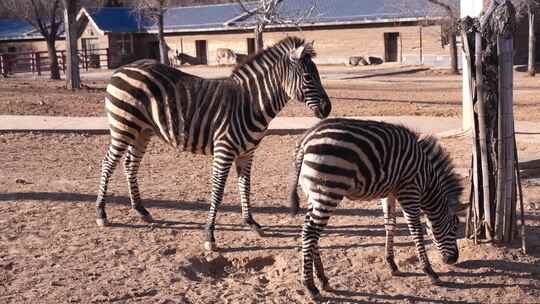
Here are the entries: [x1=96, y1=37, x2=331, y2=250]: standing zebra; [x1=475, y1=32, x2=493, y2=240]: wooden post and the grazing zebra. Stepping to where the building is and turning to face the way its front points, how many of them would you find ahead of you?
3

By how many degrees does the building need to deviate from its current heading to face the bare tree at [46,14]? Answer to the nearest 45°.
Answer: approximately 45° to its right

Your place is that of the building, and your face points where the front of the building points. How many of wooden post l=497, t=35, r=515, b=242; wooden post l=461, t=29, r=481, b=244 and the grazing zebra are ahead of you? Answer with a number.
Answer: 3

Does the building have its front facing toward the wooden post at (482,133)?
yes

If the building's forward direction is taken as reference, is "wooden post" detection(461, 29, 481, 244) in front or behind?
in front

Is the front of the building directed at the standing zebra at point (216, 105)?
yes

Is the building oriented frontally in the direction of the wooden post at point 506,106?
yes

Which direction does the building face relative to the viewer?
toward the camera

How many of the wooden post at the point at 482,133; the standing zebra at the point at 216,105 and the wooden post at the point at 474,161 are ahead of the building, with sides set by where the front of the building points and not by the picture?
3

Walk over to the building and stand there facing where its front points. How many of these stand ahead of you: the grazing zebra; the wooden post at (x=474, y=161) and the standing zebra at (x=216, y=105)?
3

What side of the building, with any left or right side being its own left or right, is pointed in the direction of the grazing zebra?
front
